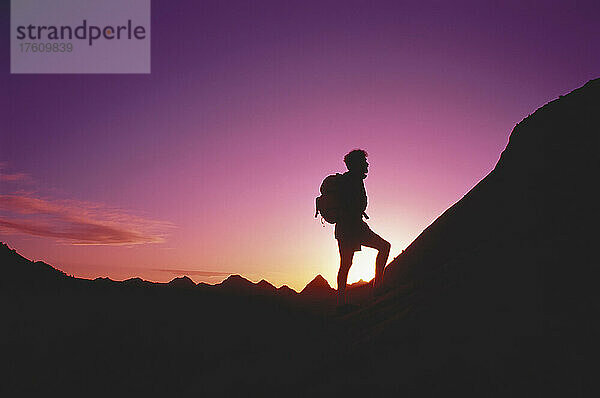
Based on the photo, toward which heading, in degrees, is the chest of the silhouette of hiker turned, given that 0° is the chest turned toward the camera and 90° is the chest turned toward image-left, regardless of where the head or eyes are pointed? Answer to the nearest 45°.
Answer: approximately 270°
